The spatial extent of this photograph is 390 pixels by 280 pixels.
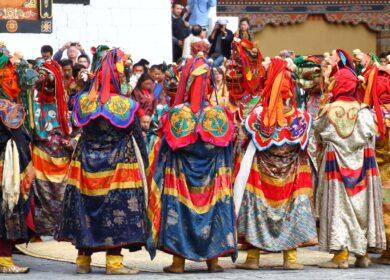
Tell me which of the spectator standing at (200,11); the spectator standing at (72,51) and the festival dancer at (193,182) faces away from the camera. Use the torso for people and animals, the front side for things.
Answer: the festival dancer

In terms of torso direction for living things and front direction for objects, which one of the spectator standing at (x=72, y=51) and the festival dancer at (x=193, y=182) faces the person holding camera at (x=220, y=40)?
the festival dancer

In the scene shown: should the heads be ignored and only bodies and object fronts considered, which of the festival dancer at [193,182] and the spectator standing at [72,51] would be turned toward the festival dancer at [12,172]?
the spectator standing

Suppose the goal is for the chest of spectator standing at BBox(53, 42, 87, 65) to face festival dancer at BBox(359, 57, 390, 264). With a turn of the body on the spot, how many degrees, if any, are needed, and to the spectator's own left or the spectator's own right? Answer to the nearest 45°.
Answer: approximately 45° to the spectator's own left

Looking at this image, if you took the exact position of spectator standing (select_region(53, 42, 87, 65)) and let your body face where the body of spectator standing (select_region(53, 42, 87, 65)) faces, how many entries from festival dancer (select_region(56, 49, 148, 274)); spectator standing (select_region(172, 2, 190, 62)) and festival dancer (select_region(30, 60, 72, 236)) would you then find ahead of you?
2

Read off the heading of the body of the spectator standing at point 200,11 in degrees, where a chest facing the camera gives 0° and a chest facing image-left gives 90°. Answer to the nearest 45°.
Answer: approximately 0°

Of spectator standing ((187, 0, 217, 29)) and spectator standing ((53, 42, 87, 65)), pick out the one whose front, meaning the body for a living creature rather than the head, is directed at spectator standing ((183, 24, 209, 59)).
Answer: spectator standing ((187, 0, 217, 29))

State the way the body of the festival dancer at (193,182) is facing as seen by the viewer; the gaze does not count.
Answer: away from the camera

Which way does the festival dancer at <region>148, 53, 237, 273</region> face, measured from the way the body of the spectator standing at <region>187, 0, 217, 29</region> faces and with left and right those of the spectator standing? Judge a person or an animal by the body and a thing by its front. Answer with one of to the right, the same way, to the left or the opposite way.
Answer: the opposite way
